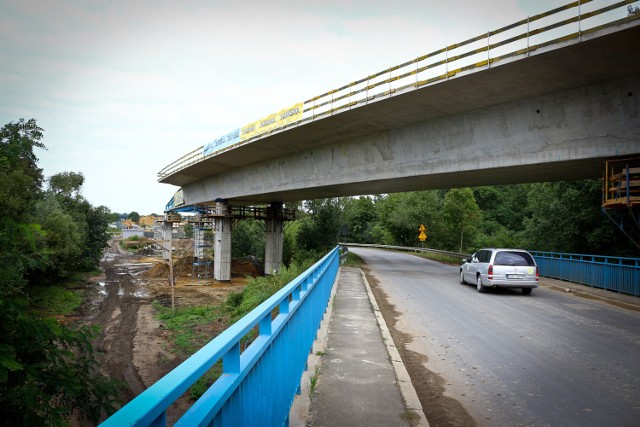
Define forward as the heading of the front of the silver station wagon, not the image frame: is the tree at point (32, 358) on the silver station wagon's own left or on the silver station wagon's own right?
on the silver station wagon's own left

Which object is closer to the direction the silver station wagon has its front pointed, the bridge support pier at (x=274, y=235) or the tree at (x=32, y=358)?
the bridge support pier

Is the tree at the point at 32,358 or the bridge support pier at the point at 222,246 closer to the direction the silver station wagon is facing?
the bridge support pier

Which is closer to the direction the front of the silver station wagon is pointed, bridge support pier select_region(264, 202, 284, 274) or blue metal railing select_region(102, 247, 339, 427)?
the bridge support pier

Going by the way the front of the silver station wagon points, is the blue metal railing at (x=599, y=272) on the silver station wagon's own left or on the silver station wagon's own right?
on the silver station wagon's own right

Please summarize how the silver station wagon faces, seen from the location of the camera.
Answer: facing away from the viewer and to the left of the viewer

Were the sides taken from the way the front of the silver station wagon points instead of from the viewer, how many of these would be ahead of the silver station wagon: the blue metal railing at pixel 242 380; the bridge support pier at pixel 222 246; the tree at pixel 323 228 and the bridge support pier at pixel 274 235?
3

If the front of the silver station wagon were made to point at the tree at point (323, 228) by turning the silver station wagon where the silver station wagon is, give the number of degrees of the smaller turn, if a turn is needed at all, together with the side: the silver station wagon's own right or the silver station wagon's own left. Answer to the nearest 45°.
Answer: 0° — it already faces it
